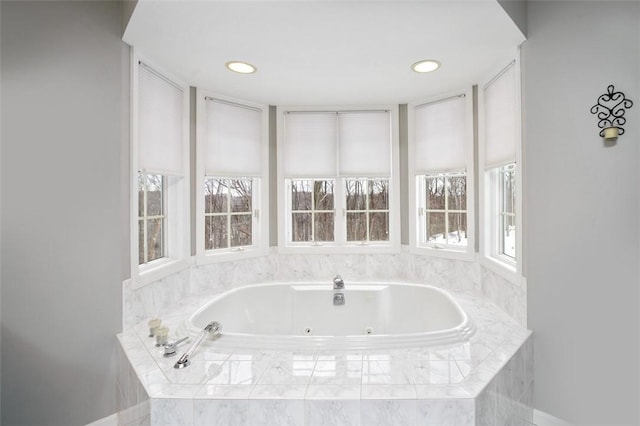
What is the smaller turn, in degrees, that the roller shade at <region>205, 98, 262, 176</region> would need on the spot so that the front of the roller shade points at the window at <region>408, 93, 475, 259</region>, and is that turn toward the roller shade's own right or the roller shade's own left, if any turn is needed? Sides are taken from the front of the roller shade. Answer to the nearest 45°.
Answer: approximately 45° to the roller shade's own left

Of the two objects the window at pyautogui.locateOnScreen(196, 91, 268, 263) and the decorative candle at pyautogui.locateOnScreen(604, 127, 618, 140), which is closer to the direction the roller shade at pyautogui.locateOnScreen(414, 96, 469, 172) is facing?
the window

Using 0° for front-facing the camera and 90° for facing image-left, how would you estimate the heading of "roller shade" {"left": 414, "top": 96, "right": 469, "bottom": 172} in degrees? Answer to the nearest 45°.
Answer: approximately 45°

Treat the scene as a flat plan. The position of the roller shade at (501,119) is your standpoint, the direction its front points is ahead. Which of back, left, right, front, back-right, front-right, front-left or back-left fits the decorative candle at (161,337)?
front

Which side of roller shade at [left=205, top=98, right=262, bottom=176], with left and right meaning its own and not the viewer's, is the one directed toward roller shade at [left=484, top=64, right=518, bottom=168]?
front

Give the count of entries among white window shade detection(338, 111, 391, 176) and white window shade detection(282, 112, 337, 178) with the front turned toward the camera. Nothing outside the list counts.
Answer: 2

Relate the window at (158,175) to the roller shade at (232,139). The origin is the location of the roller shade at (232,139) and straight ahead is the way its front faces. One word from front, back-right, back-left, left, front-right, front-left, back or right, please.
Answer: right

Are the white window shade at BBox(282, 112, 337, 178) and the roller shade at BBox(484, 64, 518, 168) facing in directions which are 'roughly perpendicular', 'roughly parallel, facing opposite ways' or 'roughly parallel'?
roughly perpendicular

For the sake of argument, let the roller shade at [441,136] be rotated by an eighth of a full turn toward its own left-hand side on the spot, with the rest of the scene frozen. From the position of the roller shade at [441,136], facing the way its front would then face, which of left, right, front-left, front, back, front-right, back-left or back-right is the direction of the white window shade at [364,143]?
right

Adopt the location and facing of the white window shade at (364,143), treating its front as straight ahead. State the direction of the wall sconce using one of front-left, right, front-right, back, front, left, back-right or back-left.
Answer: front-left

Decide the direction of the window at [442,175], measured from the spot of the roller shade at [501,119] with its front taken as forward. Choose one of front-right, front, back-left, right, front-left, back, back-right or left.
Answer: right

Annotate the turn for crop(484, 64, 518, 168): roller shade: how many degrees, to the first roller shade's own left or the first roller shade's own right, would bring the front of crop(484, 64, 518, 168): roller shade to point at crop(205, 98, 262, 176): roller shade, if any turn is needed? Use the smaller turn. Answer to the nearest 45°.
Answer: approximately 45° to the first roller shade's own right

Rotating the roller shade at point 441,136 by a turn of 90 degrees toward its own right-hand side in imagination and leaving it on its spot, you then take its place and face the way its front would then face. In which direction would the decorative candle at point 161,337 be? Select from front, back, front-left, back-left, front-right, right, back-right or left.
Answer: left

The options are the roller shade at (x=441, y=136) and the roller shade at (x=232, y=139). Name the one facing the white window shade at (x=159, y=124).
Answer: the roller shade at (x=441, y=136)

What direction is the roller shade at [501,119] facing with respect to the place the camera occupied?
facing the viewer and to the left of the viewer

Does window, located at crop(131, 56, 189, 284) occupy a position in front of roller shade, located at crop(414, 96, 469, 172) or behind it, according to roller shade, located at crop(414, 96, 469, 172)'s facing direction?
in front

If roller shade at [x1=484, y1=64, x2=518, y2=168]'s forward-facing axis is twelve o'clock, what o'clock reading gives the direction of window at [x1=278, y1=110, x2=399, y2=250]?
The window is roughly at 2 o'clock from the roller shade.

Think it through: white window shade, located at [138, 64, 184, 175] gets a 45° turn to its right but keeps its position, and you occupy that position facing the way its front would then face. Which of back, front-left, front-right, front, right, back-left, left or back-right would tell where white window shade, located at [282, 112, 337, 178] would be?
left

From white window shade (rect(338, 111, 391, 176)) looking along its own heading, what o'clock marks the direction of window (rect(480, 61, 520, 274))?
The window is roughly at 10 o'clock from the white window shade.

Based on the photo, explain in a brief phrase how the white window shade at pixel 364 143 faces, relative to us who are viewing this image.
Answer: facing the viewer

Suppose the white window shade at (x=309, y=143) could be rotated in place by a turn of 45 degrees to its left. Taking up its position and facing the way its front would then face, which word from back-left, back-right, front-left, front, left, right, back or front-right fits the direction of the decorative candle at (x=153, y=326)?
right

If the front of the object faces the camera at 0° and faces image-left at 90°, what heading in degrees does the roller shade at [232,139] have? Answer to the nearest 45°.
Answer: approximately 315°
